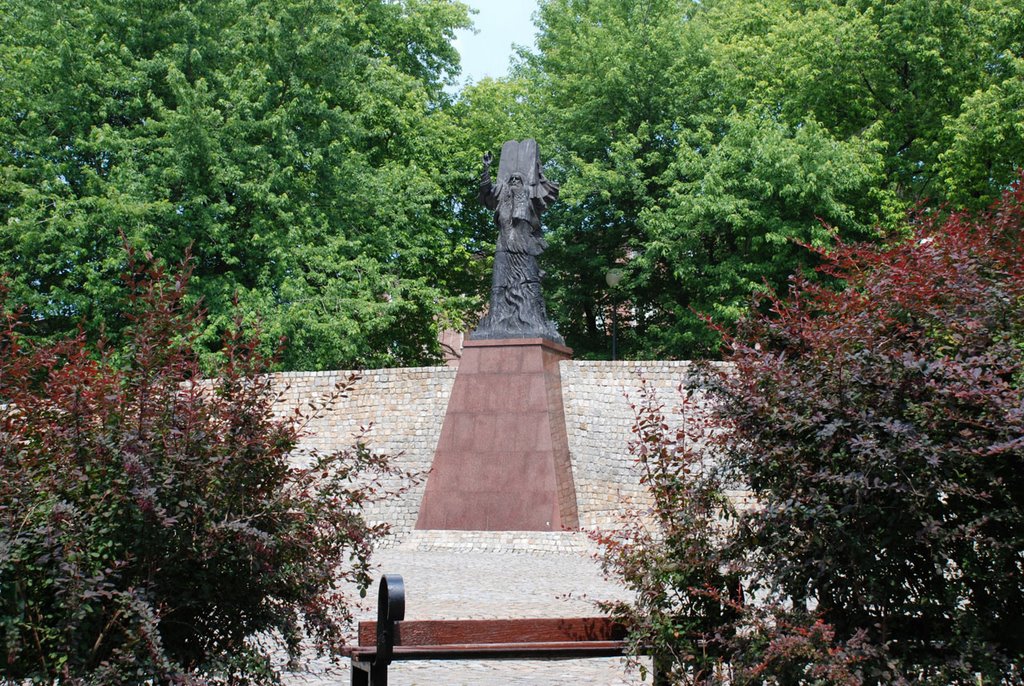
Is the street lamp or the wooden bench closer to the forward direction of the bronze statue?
the wooden bench

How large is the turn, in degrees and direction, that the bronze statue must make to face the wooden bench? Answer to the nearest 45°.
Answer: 0° — it already faces it

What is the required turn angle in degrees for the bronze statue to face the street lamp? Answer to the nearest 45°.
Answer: approximately 180°

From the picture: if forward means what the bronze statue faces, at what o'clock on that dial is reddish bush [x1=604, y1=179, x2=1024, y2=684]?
The reddish bush is roughly at 12 o'clock from the bronze statue.

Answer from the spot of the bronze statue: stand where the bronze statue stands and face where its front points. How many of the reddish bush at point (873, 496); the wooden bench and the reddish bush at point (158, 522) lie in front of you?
3

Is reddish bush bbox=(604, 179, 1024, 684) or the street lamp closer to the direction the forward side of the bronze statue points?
the reddish bush

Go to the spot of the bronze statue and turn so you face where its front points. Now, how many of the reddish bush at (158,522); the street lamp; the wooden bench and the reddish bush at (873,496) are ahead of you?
3

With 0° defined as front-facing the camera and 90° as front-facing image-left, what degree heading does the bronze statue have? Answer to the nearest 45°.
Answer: approximately 0°
